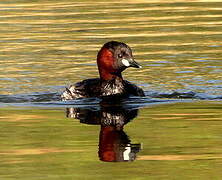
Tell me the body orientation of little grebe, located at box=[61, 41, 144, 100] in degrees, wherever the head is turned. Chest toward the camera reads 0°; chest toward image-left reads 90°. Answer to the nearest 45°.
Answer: approximately 315°
